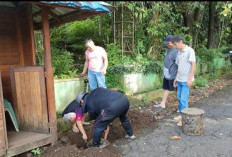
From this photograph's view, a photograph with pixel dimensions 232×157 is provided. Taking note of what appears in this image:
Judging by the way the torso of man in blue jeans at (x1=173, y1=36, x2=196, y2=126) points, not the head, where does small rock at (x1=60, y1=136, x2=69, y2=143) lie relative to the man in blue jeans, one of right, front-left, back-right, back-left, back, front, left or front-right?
front

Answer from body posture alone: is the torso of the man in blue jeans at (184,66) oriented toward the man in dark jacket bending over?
yes

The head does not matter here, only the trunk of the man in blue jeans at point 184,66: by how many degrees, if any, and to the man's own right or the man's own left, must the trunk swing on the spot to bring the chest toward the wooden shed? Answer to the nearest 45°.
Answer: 0° — they already face it

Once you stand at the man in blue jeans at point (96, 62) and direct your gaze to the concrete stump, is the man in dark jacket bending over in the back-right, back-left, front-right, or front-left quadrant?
front-right

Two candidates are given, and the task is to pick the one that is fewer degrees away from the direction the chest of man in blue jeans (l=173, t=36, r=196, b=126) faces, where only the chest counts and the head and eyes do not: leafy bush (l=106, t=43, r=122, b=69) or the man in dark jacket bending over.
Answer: the man in dark jacket bending over

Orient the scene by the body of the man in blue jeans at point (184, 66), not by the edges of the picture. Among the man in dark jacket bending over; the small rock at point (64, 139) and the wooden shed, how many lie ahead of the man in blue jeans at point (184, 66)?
3

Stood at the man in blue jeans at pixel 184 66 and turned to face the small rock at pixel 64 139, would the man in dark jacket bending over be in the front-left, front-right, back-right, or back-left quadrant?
front-left

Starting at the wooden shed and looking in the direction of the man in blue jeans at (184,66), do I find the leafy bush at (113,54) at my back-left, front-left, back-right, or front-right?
front-left

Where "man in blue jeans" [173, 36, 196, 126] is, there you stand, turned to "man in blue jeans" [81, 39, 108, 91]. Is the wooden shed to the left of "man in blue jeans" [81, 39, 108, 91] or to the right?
left

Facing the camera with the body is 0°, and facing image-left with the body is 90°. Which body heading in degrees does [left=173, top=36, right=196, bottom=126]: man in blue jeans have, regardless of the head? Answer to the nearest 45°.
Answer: approximately 45°

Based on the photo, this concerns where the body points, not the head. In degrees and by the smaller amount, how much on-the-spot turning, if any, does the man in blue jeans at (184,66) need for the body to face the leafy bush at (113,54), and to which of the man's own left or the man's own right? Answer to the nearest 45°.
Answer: approximately 90° to the man's own right
